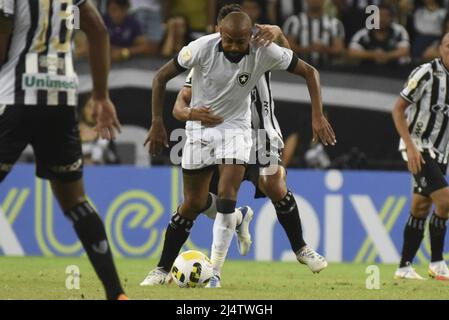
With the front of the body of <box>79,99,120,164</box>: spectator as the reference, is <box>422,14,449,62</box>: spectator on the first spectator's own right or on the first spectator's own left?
on the first spectator's own left

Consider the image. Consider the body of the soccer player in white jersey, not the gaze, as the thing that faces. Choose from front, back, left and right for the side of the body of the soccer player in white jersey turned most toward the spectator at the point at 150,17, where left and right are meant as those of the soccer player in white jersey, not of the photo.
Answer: back

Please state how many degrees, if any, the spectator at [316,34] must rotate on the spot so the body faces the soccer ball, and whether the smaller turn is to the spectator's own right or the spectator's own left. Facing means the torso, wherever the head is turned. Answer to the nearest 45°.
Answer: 0° — they already face it

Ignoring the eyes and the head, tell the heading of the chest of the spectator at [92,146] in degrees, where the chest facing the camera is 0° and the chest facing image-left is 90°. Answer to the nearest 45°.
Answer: approximately 0°

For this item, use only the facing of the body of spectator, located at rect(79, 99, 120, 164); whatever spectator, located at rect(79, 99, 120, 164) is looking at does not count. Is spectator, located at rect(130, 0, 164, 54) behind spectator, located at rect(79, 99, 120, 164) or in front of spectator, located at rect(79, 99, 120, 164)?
behind
